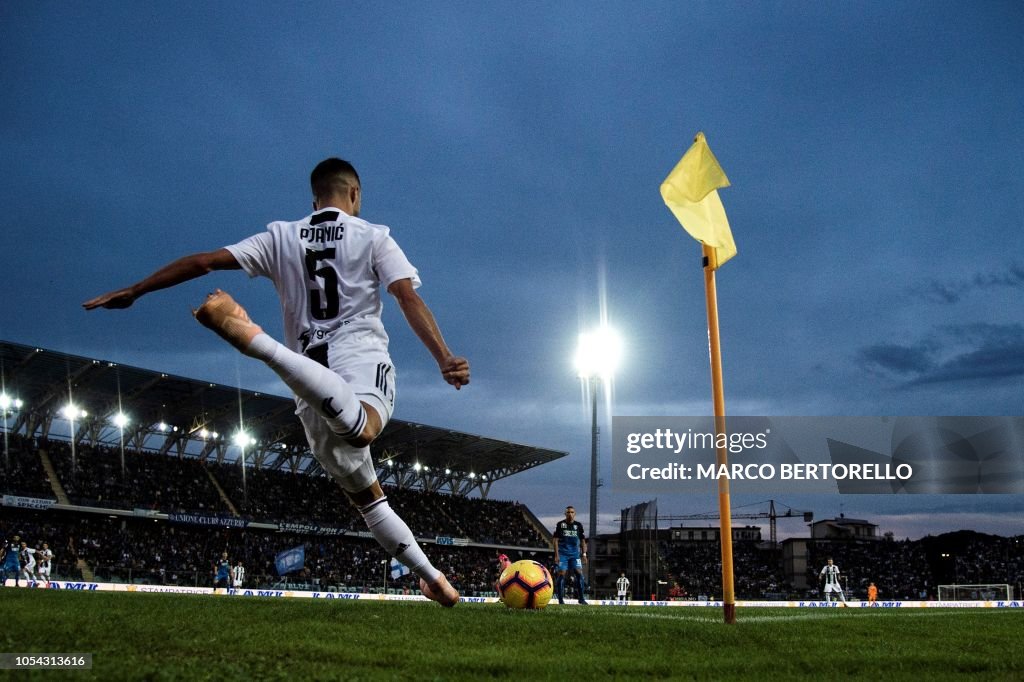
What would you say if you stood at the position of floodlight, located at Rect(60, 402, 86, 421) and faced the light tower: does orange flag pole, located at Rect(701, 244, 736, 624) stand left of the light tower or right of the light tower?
right

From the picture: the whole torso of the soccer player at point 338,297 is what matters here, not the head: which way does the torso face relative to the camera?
away from the camera

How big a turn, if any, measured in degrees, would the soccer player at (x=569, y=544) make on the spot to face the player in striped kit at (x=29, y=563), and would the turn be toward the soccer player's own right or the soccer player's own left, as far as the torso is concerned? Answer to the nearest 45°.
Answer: approximately 135° to the soccer player's own right

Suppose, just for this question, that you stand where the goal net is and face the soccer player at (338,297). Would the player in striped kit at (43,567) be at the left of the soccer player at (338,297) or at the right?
right

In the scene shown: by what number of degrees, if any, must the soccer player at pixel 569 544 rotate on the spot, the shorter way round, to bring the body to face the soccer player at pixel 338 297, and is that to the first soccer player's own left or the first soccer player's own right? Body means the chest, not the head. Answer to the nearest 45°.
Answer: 0° — they already face them

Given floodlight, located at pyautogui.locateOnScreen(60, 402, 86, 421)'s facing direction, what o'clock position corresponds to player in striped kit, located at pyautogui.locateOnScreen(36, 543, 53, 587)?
The player in striped kit is roughly at 12 o'clock from the floodlight.

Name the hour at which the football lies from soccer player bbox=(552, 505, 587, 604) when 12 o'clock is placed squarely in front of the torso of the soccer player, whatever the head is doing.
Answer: The football is roughly at 12 o'clock from the soccer player.

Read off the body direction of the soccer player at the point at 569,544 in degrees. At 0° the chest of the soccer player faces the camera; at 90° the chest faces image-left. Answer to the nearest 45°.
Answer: approximately 0°

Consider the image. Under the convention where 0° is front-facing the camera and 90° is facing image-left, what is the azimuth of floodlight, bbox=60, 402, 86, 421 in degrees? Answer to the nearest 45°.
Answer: approximately 0°

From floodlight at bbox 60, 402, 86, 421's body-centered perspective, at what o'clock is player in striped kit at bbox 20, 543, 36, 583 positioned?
The player in striped kit is roughly at 12 o'clock from the floodlight.

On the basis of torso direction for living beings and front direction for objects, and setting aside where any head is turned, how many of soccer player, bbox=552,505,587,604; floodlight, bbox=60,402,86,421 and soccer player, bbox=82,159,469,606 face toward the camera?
2
